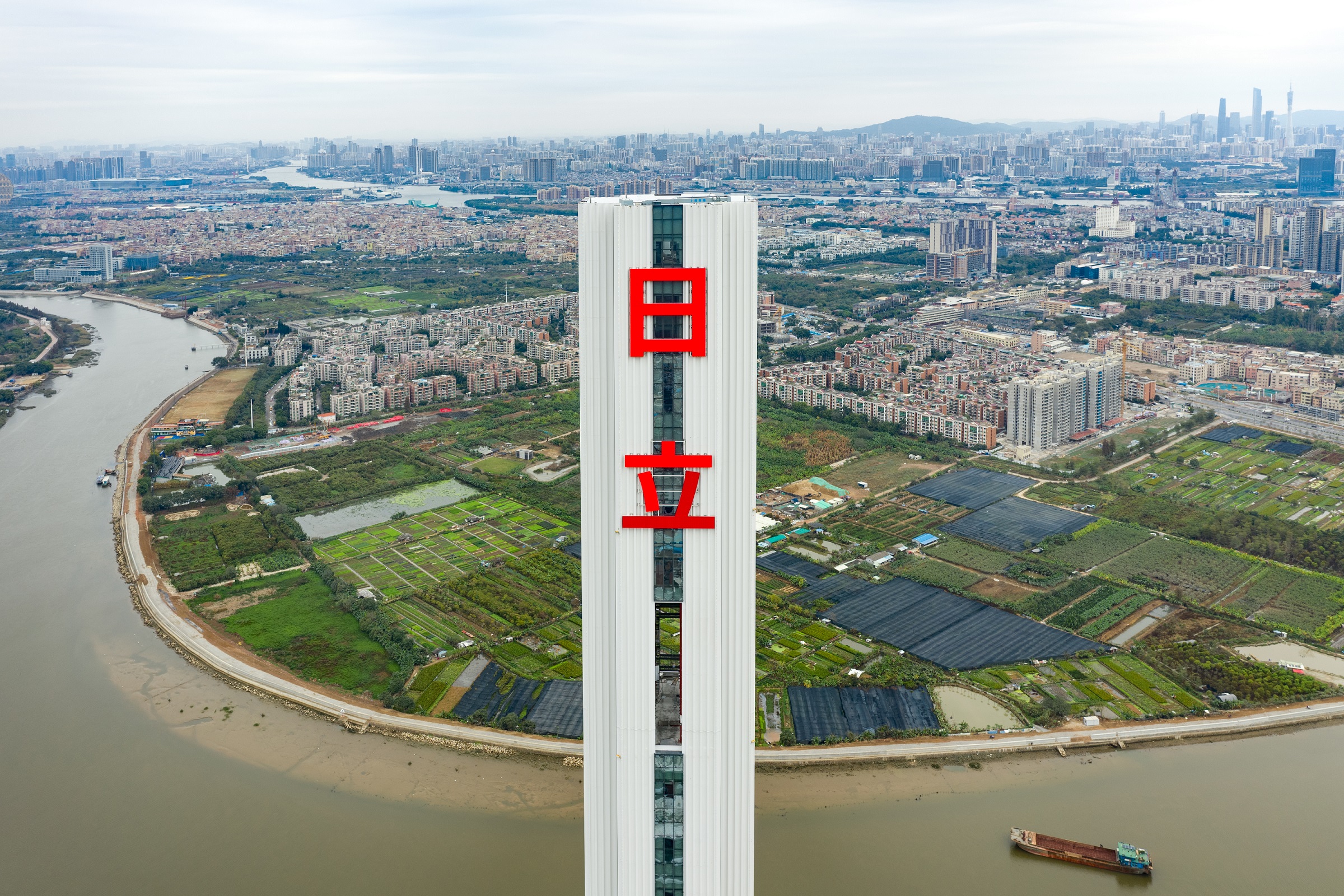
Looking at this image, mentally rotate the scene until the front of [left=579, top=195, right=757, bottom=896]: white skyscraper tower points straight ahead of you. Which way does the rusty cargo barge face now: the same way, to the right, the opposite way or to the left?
to the right

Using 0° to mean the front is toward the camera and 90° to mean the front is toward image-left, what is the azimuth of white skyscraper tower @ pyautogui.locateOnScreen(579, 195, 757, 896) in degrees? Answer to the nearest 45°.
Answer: approximately 0°

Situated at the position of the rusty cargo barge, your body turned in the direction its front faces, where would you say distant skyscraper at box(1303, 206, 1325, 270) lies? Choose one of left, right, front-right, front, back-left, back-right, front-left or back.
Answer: right

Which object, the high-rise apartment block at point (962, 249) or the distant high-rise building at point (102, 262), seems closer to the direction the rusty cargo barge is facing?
the distant high-rise building

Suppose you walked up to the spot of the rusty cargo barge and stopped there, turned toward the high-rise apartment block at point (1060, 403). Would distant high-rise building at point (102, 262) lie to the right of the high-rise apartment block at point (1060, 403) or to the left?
left

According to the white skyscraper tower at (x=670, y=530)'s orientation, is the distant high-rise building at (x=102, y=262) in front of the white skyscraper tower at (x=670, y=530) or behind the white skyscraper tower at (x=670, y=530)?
behind

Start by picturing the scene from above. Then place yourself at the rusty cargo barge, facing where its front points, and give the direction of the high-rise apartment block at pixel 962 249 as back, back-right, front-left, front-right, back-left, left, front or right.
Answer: right

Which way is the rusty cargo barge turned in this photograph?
to the viewer's left

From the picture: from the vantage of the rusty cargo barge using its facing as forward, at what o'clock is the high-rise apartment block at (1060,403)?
The high-rise apartment block is roughly at 3 o'clock from the rusty cargo barge.
